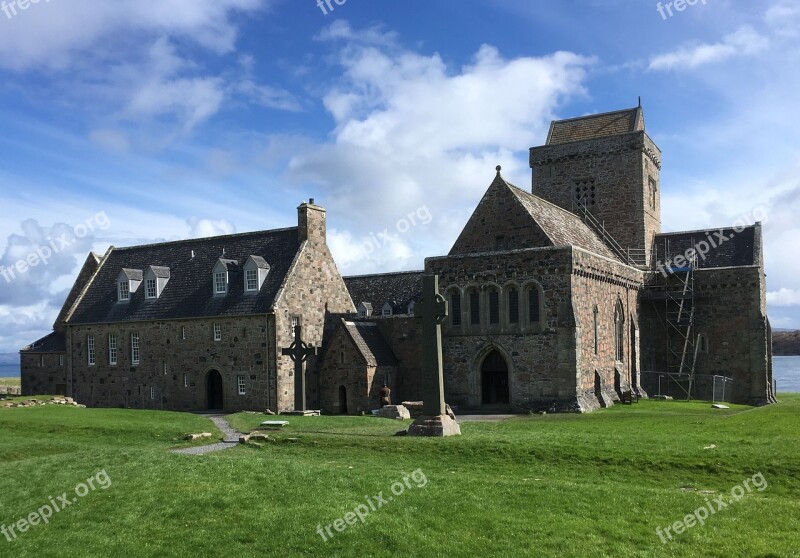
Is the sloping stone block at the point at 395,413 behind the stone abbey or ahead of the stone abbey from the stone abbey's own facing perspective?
ahead

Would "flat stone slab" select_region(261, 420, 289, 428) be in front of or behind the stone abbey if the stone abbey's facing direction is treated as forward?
in front

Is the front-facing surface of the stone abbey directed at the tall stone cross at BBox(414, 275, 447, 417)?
yes

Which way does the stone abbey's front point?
toward the camera
